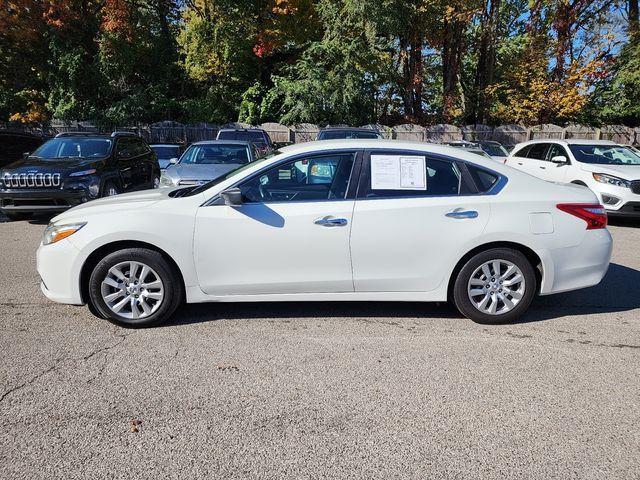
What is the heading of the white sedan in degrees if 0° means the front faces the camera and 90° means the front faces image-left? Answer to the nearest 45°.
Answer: approximately 90°

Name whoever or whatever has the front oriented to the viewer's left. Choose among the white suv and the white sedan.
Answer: the white sedan

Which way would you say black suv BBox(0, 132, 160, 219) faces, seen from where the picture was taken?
facing the viewer and to the left of the viewer

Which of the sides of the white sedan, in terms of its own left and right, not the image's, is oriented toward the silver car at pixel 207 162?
right

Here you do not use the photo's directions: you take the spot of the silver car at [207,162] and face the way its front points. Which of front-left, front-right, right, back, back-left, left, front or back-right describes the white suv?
back-left

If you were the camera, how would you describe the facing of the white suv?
facing the viewer and to the right of the viewer

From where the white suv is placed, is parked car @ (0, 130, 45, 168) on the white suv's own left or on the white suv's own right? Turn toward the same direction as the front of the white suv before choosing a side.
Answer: on the white suv's own right

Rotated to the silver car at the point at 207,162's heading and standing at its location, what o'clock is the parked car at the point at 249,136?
The parked car is roughly at 5 o'clock from the silver car.

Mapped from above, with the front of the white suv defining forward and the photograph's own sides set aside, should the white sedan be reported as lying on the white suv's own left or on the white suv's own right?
on the white suv's own right
